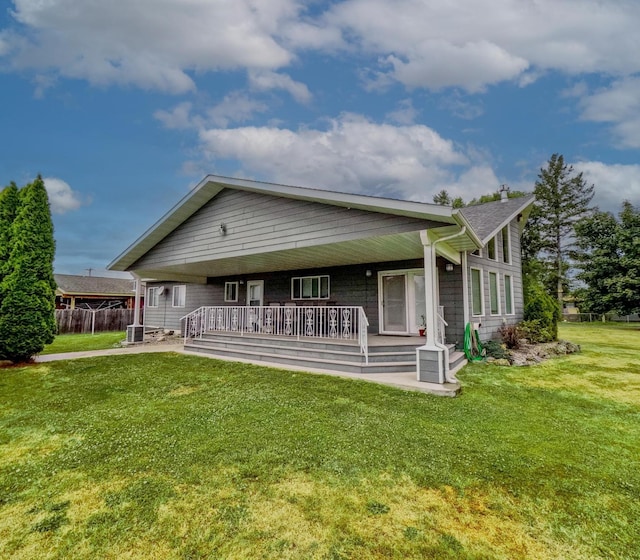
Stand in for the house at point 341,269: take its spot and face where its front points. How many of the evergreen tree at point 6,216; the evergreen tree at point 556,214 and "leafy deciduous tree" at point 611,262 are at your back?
2

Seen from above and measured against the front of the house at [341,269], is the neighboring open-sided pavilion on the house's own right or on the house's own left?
on the house's own right

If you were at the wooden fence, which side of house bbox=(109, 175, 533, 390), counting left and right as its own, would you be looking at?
right

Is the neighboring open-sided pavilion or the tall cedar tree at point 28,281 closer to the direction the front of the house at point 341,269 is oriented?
the tall cedar tree

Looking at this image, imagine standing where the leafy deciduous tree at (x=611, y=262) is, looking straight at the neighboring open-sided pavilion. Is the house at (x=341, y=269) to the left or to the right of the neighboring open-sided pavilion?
left

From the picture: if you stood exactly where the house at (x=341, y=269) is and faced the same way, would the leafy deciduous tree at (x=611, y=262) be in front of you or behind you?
behind

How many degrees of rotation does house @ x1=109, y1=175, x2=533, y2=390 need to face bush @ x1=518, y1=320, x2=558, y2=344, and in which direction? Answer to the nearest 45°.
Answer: approximately 135° to its left

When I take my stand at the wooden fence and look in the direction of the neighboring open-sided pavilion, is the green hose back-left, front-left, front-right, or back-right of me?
back-right

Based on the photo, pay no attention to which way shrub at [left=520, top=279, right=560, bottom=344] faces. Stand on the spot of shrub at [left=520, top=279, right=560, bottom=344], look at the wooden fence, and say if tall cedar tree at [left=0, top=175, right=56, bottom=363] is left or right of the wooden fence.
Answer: left

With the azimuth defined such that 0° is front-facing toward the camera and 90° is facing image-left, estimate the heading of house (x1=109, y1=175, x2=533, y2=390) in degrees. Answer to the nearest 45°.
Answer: approximately 45°
